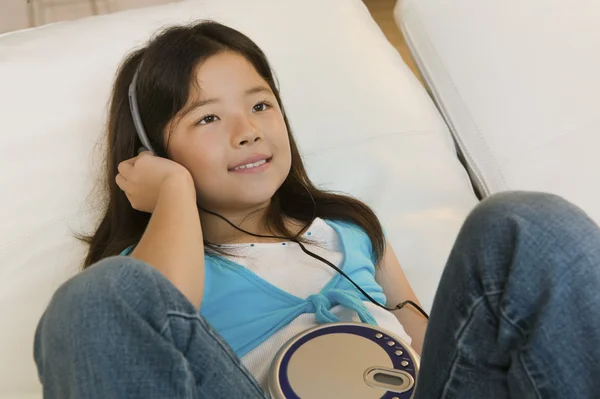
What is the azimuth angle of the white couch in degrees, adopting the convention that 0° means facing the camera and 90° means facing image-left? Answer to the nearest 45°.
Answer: approximately 0°
